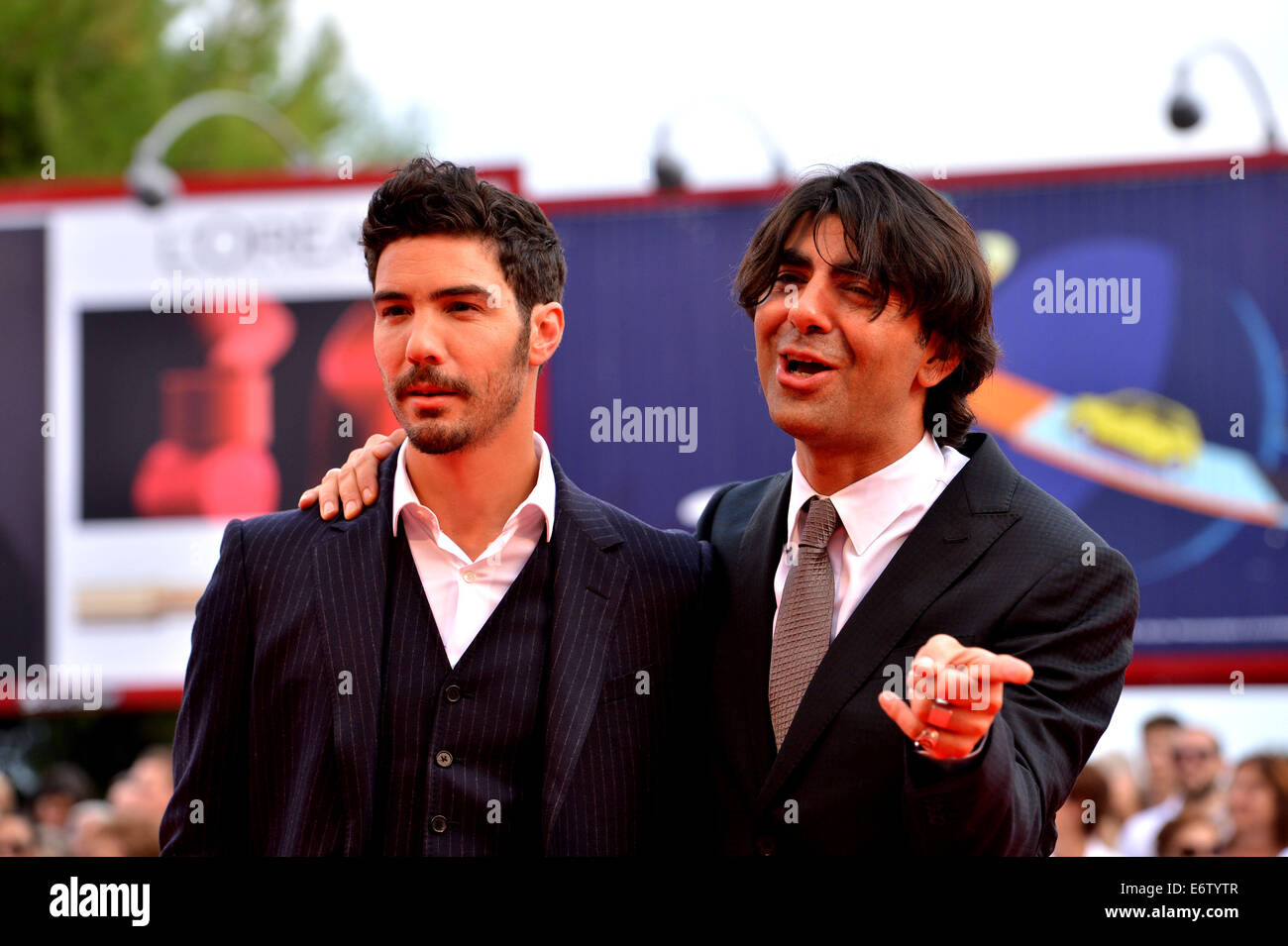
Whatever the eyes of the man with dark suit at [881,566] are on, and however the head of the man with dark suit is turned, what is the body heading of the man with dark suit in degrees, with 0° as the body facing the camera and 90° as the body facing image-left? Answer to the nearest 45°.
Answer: approximately 45°

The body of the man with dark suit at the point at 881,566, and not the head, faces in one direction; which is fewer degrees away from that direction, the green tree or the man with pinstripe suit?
the man with pinstripe suit

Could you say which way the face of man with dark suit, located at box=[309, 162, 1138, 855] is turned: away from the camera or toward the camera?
toward the camera

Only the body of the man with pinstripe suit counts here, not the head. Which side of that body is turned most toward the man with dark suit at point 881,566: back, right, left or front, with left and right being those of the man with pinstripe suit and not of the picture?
left

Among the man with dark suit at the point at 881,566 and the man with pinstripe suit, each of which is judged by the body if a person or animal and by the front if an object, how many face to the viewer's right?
0

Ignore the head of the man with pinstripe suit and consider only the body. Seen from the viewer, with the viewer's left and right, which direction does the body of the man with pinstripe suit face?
facing the viewer

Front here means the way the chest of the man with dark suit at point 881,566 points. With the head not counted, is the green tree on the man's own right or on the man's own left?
on the man's own right

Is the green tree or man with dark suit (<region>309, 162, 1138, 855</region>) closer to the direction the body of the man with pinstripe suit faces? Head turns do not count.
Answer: the man with dark suit

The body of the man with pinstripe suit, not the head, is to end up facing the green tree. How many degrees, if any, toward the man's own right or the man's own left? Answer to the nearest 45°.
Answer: approximately 180°
